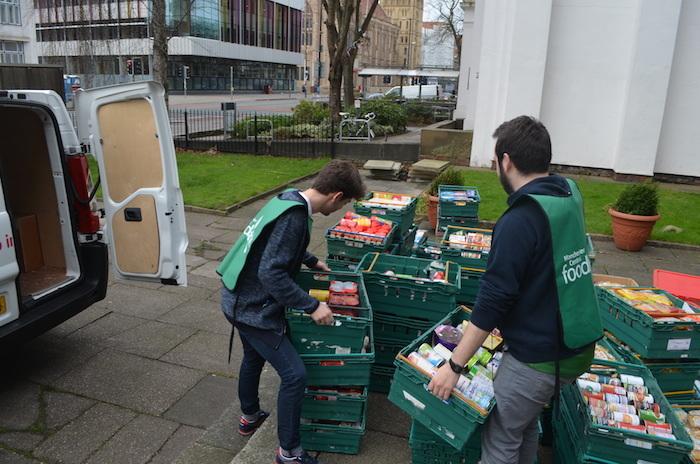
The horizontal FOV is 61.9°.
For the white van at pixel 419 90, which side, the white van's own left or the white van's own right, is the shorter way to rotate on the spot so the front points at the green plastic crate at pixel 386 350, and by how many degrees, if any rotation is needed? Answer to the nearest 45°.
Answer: approximately 90° to the white van's own left

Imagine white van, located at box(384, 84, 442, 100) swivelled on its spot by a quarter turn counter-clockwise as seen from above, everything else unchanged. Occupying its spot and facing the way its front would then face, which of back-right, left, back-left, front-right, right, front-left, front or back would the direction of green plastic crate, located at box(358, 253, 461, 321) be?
front

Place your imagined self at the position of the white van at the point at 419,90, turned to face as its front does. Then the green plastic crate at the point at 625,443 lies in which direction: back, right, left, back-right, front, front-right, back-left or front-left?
left

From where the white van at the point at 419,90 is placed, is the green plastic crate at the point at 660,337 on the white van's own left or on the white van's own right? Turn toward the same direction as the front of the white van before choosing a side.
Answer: on the white van's own left

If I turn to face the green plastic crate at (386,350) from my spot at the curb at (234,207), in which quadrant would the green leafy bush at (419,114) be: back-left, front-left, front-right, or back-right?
back-left

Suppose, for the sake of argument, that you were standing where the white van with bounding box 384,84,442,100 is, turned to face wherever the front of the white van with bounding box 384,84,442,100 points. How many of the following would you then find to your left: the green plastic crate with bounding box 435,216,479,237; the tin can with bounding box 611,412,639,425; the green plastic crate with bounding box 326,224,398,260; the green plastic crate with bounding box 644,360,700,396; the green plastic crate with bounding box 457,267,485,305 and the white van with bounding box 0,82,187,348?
6

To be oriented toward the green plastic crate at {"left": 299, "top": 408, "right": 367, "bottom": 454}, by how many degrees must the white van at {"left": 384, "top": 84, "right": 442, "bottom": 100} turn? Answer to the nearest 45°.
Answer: approximately 90° to its left

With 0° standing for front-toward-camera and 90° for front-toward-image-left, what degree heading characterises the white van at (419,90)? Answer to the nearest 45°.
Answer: approximately 90°

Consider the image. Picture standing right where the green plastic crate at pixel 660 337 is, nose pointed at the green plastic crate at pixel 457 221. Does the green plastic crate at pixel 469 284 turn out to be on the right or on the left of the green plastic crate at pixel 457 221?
left

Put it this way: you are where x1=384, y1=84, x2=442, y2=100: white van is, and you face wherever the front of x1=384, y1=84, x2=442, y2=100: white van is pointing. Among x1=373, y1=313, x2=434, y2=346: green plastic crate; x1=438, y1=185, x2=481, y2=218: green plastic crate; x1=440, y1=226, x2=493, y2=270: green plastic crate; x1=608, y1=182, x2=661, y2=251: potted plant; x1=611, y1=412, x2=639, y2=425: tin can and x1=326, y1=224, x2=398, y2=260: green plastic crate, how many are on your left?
6
